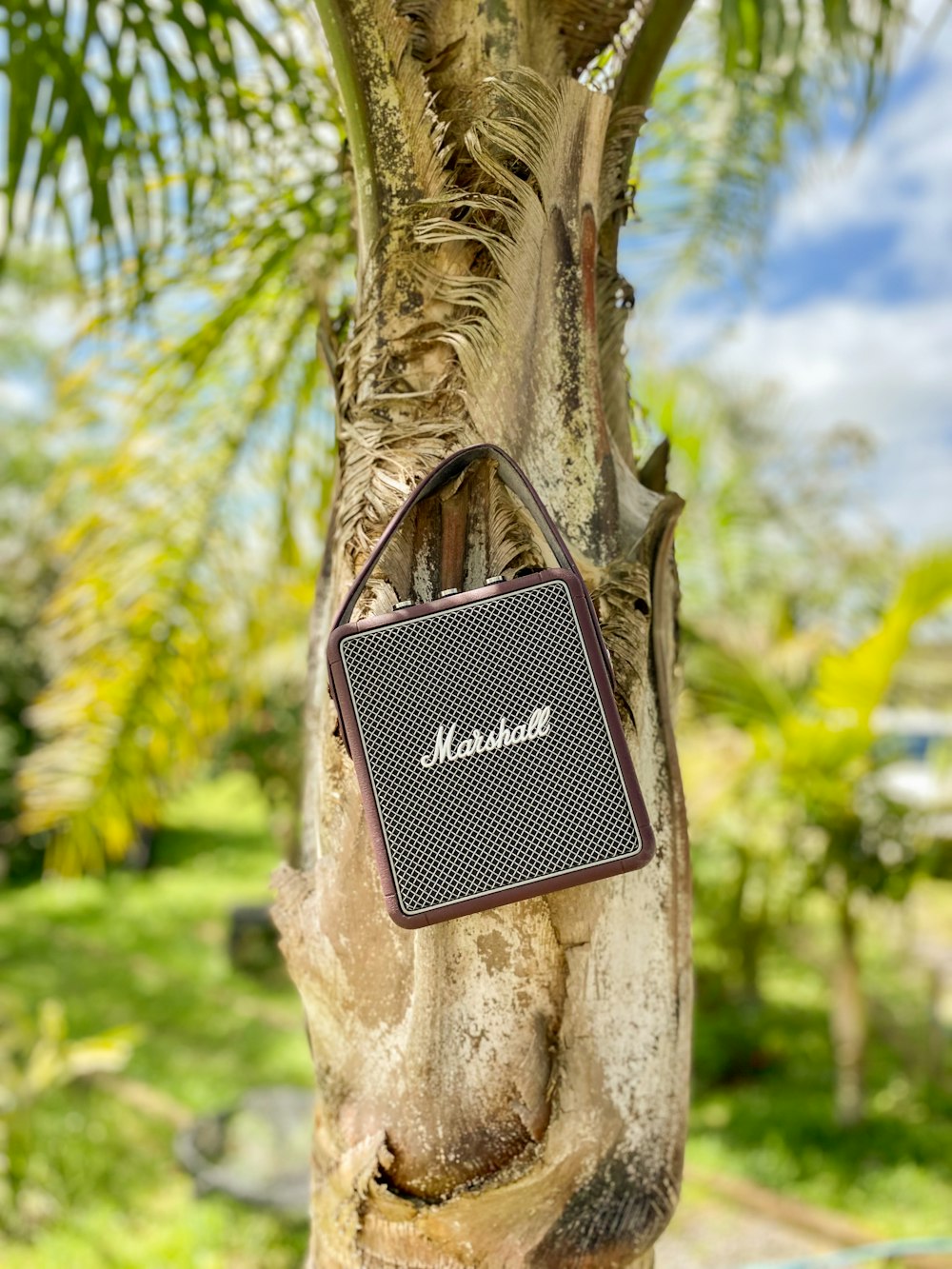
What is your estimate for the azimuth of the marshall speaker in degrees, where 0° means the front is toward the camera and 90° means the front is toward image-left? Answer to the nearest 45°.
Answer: approximately 0°
